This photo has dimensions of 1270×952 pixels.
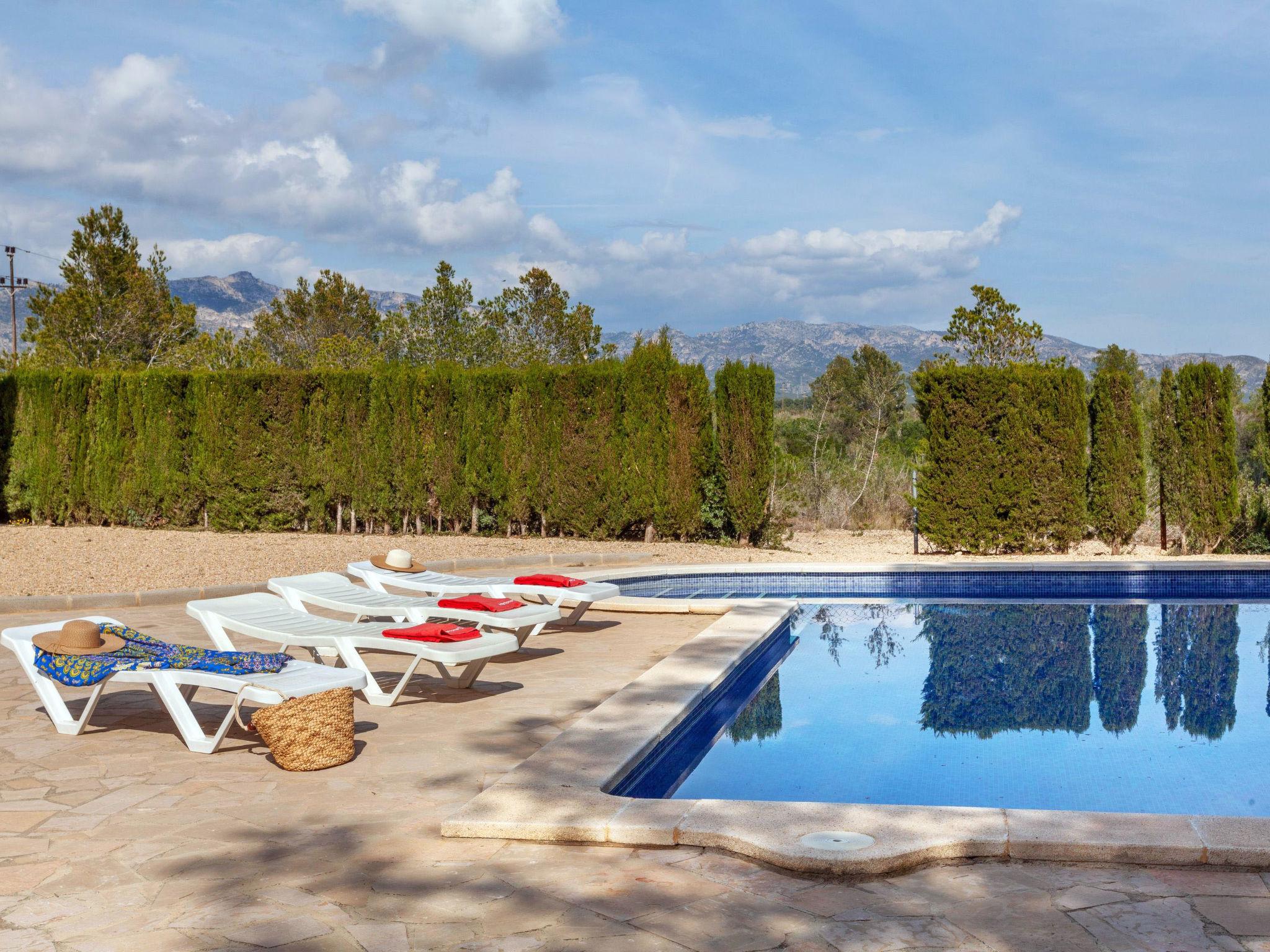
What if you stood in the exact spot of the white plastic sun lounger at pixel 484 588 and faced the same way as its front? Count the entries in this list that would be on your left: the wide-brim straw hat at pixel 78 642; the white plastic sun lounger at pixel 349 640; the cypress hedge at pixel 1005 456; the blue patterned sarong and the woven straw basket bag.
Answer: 1

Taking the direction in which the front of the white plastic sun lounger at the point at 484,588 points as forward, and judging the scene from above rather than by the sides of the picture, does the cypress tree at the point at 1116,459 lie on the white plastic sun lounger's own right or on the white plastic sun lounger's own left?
on the white plastic sun lounger's own left

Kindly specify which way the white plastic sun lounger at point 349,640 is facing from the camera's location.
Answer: facing the viewer and to the right of the viewer

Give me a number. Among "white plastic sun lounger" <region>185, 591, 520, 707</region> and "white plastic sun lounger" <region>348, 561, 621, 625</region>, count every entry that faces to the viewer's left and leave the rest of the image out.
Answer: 0

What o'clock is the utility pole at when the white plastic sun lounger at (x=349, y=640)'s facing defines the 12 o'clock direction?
The utility pole is roughly at 7 o'clock from the white plastic sun lounger.

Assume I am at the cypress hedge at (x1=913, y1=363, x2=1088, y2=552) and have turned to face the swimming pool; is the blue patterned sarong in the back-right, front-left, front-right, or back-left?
front-right

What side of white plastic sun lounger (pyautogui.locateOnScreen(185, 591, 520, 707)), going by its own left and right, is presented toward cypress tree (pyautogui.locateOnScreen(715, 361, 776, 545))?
left

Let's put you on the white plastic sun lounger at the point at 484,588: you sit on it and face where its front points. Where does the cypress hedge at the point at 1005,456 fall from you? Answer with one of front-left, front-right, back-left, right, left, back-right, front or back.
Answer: left

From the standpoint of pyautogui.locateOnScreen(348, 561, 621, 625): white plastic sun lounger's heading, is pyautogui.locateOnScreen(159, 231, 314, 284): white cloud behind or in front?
behind

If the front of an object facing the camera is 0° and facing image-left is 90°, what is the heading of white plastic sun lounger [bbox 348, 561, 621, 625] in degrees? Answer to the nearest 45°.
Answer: approximately 315°

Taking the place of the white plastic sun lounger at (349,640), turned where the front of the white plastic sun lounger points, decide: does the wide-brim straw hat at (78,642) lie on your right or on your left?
on your right
